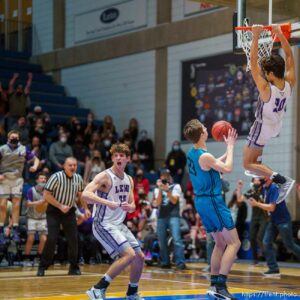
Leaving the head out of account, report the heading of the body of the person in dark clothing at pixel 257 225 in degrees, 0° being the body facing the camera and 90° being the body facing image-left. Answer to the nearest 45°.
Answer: approximately 45°

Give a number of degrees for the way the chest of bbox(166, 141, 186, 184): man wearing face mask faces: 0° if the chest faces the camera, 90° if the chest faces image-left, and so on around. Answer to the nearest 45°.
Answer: approximately 0°

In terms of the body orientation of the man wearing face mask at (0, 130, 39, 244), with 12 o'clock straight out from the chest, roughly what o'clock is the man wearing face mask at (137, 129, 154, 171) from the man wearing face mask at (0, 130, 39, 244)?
the man wearing face mask at (137, 129, 154, 171) is roughly at 7 o'clock from the man wearing face mask at (0, 130, 39, 244).

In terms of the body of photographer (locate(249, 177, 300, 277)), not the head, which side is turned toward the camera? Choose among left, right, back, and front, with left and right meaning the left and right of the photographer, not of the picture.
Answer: left

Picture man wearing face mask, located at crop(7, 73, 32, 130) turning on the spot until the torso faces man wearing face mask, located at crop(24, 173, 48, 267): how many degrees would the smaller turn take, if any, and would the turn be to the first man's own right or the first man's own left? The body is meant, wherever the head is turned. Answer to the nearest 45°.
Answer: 0° — they already face them

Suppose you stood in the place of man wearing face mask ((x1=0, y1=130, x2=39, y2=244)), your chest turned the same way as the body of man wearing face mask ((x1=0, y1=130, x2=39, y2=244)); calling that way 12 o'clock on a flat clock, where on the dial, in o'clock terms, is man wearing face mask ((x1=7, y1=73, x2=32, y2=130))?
man wearing face mask ((x1=7, y1=73, x2=32, y2=130)) is roughly at 6 o'clock from man wearing face mask ((x1=0, y1=130, x2=39, y2=244)).

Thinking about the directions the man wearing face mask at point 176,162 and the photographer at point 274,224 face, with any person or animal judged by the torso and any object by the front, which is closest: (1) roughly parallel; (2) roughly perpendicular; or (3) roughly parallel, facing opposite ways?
roughly perpendicular

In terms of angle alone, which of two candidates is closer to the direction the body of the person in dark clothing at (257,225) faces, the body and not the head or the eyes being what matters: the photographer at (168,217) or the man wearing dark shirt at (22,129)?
the photographer
